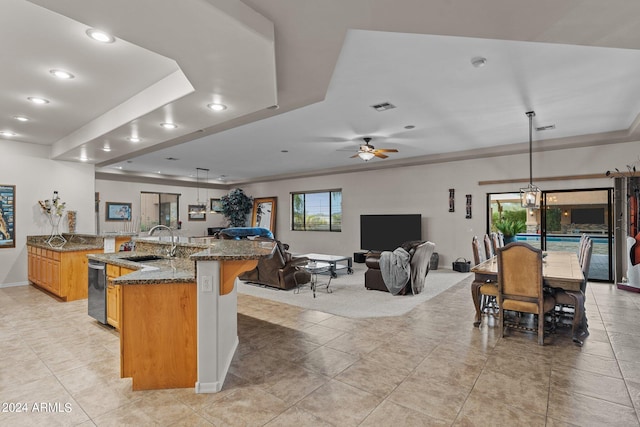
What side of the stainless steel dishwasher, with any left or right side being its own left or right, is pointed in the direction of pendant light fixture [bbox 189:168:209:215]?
back

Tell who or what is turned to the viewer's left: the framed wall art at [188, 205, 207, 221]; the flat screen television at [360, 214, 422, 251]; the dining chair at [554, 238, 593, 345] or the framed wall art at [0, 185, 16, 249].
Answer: the dining chair

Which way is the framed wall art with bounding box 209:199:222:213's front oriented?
toward the camera

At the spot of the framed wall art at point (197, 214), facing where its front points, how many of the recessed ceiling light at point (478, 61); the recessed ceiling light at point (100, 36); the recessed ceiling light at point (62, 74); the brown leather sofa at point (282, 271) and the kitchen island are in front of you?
5

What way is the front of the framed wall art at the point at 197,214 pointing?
toward the camera

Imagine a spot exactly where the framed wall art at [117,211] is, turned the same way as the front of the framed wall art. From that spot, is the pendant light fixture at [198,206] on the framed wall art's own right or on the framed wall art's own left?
on the framed wall art's own left

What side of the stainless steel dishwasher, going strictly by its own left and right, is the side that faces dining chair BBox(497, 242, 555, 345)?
left

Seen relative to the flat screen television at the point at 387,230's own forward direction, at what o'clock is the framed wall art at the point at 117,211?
The framed wall art is roughly at 3 o'clock from the flat screen television.

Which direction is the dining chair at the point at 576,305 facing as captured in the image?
to the viewer's left

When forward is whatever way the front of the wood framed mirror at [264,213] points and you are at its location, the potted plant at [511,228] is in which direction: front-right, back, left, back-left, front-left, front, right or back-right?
left

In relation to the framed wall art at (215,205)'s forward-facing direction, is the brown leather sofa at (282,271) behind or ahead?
ahead

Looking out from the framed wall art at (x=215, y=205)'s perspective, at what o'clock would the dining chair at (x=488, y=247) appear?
The dining chair is roughly at 11 o'clock from the framed wall art.
